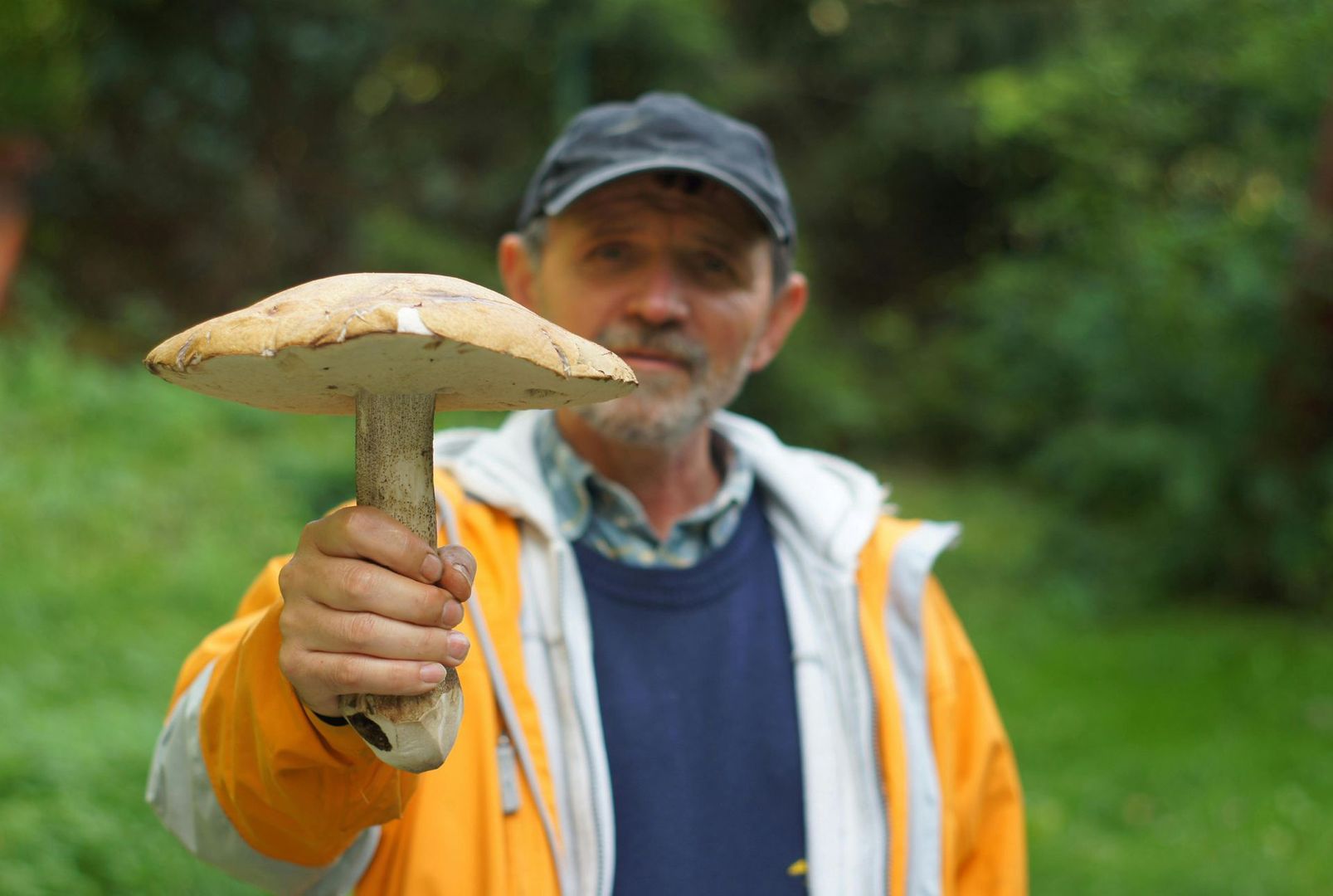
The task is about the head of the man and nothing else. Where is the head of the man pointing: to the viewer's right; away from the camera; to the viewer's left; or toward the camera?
toward the camera

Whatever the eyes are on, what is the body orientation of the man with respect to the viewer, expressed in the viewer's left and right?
facing the viewer
